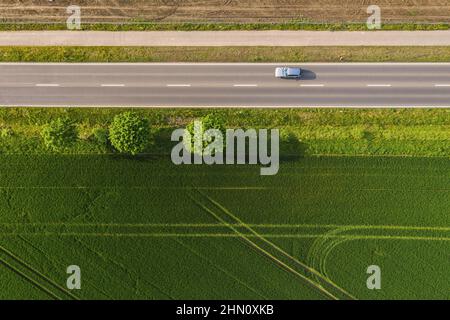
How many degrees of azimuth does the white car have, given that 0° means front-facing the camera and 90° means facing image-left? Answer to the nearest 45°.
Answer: approximately 90°

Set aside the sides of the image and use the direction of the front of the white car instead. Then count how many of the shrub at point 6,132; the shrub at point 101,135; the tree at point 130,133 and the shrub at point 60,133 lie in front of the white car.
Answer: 4

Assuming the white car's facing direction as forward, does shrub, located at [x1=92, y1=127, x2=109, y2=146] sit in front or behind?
in front

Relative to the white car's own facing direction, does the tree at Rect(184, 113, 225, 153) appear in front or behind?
in front

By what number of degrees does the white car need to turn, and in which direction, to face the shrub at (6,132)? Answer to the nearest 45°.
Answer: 0° — it already faces it

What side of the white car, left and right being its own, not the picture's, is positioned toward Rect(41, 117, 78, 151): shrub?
front

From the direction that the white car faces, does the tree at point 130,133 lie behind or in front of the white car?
in front
